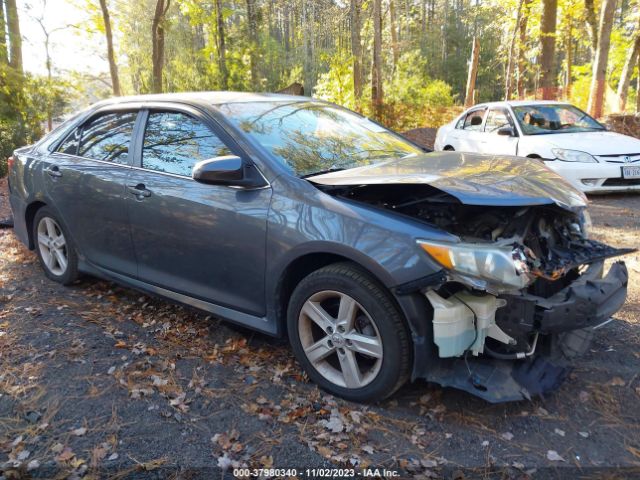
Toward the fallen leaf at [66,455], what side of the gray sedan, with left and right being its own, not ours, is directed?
right

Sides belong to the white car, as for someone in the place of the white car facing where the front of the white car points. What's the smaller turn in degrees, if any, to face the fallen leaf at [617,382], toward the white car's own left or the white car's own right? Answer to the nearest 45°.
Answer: approximately 45° to the white car's own right

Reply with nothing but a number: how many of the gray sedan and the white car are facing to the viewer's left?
0

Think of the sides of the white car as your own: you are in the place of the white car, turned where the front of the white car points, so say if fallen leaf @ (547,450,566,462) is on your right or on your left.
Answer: on your right

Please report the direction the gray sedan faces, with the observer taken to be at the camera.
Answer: facing the viewer and to the right of the viewer

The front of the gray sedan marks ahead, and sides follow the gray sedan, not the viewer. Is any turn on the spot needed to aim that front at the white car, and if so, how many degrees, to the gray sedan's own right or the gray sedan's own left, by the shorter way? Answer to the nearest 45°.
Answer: approximately 90° to the gray sedan's own left

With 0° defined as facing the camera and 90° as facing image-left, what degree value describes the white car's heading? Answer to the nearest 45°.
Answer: approximately 315°

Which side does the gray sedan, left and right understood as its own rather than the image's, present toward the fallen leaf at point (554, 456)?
front

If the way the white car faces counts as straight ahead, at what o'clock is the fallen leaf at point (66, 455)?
The fallen leaf is roughly at 2 o'clock from the white car.

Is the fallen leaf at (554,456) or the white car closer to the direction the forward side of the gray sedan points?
the fallen leaf

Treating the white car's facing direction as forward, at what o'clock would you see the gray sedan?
The gray sedan is roughly at 2 o'clock from the white car.
